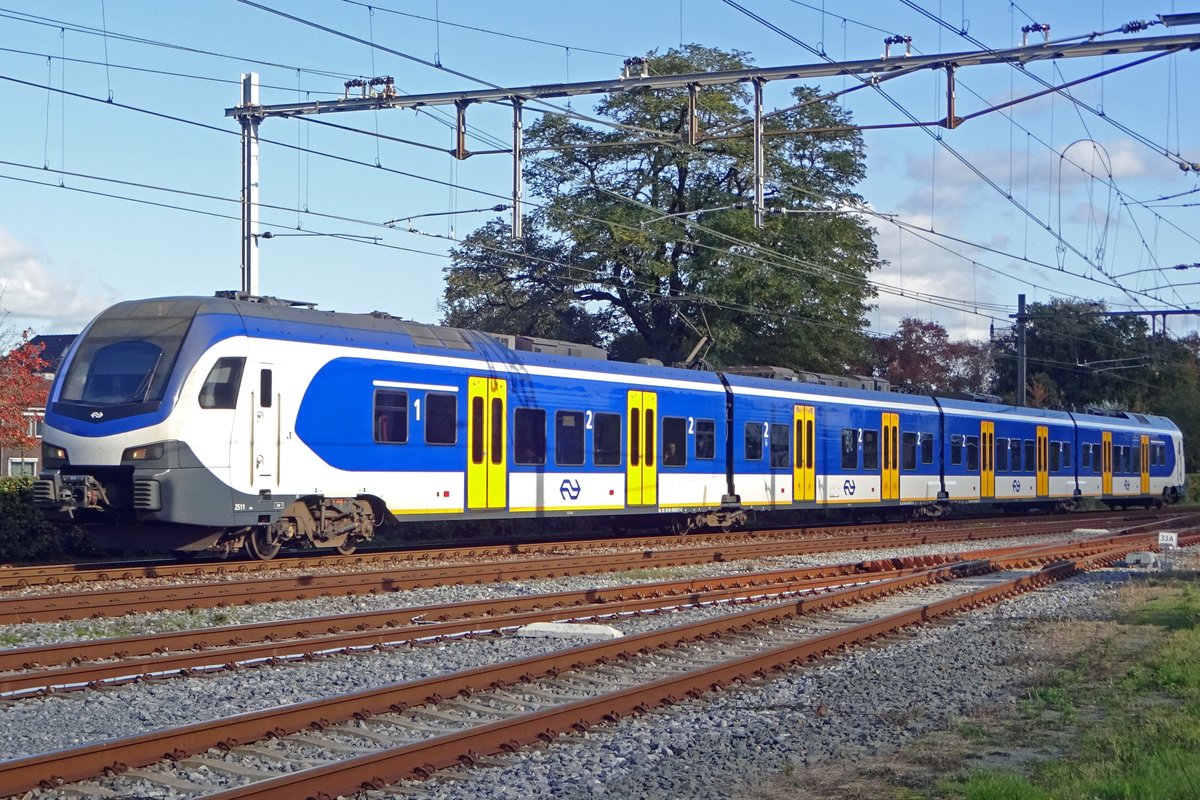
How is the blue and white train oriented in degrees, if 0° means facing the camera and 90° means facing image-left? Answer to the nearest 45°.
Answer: approximately 45°

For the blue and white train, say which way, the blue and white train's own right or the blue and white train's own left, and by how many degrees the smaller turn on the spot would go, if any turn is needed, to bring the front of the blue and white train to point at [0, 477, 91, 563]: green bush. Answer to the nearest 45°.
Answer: approximately 45° to the blue and white train's own right

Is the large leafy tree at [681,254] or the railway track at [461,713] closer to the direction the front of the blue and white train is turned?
the railway track

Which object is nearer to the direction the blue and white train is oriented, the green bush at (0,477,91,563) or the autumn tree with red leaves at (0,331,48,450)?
the green bush

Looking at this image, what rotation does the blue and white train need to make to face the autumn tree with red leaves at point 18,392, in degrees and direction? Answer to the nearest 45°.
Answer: approximately 90° to its right

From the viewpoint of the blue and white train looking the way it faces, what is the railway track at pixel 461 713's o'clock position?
The railway track is roughly at 10 o'clock from the blue and white train.

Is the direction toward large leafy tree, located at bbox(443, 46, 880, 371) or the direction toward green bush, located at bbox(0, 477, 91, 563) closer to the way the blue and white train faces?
the green bush
